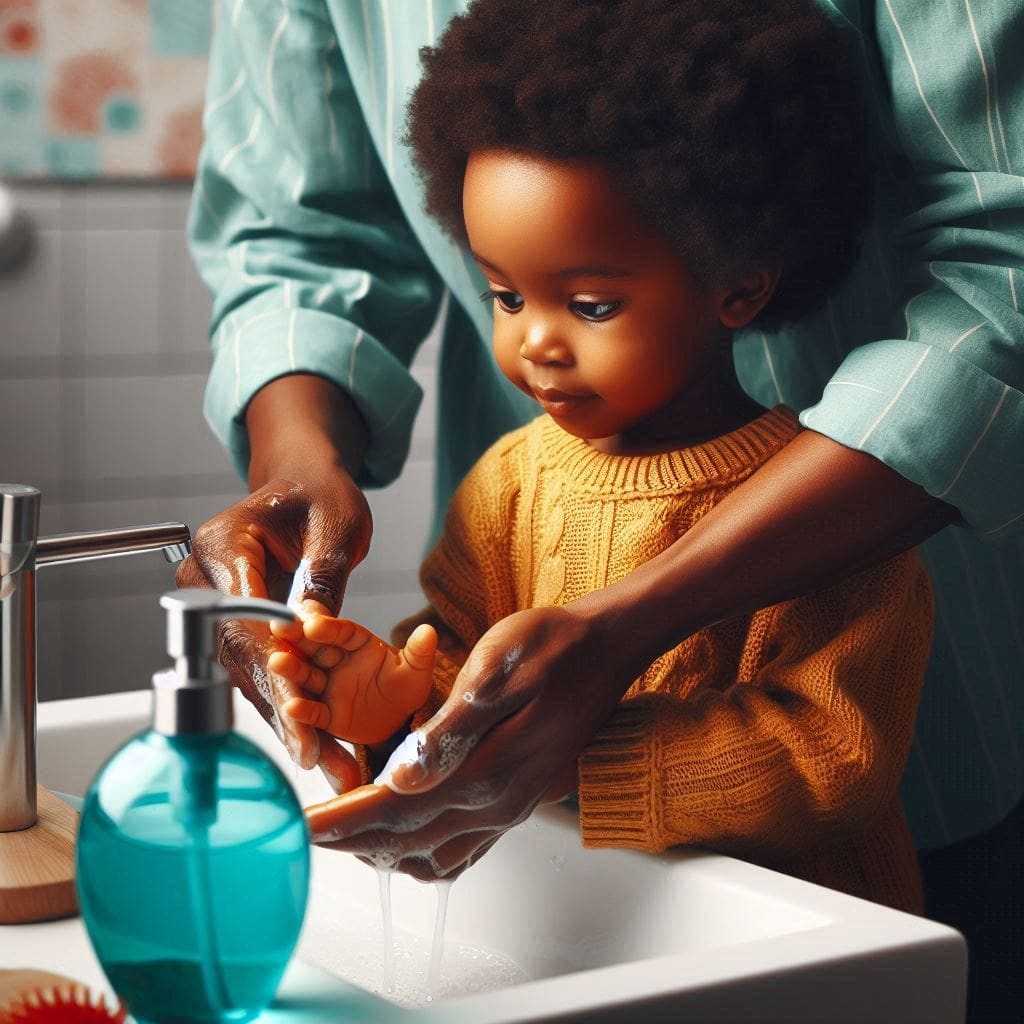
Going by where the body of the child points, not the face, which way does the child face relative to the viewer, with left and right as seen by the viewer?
facing the viewer and to the left of the viewer

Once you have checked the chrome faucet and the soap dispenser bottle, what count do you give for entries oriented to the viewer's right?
2

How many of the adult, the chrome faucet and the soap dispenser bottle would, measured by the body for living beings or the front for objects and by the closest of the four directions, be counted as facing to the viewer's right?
2

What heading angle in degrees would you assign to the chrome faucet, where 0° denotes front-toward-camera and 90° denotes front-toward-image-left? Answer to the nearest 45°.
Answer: approximately 270°

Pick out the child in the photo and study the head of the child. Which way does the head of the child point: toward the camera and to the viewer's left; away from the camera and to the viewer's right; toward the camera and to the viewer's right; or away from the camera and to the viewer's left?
toward the camera and to the viewer's left

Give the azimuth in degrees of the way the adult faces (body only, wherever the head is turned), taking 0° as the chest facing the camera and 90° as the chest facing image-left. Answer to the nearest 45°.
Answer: approximately 45°

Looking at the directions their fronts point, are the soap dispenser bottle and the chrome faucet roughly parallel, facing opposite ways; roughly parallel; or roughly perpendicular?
roughly parallel

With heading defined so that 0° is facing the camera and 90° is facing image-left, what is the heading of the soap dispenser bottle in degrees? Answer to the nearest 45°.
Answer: approximately 270°
